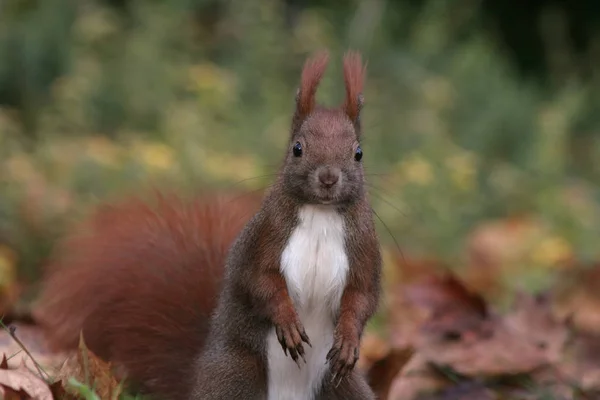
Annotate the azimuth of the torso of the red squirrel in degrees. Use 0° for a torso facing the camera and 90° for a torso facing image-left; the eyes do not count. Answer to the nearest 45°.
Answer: approximately 0°

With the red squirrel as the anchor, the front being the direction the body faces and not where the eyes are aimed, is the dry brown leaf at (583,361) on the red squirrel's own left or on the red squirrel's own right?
on the red squirrel's own left

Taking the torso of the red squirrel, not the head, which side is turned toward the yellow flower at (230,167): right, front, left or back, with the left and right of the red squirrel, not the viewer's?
back
